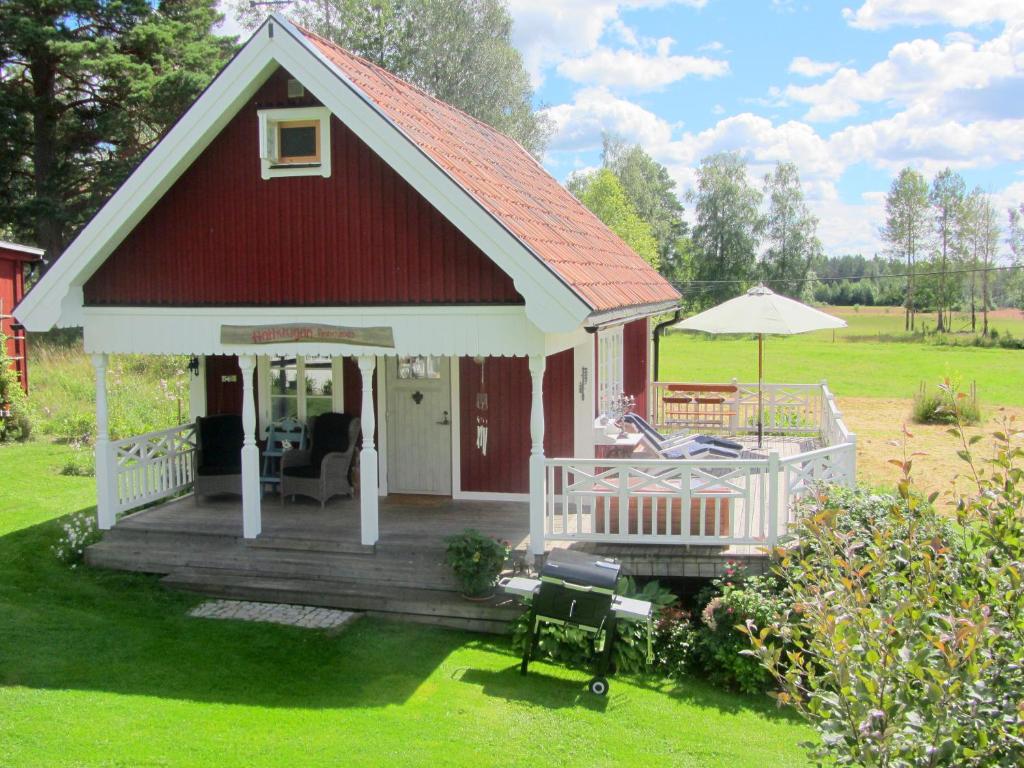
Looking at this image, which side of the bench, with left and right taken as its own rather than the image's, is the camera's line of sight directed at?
front

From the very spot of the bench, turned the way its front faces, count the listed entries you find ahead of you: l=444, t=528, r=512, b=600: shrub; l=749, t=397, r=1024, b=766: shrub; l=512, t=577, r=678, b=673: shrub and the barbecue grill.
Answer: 4

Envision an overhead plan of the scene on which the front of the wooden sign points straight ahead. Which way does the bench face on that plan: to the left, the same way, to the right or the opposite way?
the same way

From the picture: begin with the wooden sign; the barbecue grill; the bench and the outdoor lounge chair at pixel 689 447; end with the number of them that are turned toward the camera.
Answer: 3

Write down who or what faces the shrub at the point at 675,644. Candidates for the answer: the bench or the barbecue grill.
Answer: the bench

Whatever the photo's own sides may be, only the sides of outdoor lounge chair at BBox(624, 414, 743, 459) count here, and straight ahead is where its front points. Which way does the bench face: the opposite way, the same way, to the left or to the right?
to the right

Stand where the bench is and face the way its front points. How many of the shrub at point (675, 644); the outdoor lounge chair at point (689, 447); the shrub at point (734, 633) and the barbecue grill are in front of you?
4

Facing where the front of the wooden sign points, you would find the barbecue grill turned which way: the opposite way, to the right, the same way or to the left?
the same way

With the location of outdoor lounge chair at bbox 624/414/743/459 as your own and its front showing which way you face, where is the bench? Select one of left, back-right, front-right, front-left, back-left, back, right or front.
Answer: left

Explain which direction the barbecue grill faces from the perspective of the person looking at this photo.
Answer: facing the viewer

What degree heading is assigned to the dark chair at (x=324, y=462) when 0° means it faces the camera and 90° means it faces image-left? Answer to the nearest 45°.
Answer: approximately 45°

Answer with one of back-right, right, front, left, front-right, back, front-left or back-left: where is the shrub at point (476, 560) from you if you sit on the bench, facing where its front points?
front

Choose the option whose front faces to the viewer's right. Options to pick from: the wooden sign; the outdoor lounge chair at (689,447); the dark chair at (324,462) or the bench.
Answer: the outdoor lounge chair

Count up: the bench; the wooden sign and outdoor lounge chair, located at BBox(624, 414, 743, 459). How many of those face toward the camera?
2

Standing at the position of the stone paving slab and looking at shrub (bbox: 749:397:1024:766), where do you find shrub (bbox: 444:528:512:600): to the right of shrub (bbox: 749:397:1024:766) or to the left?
left

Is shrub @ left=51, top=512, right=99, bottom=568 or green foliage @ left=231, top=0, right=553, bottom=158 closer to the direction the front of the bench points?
the shrub

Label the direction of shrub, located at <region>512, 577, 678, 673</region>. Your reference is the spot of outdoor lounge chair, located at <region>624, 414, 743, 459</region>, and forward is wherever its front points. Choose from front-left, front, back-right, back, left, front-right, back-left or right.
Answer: right

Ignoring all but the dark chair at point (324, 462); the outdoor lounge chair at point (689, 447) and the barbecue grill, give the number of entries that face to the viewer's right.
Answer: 1
